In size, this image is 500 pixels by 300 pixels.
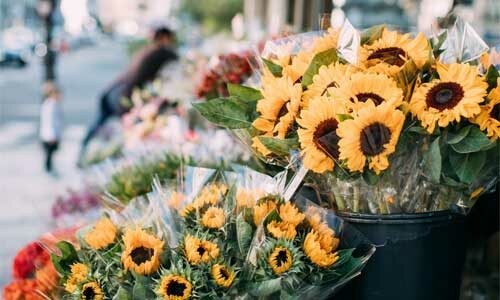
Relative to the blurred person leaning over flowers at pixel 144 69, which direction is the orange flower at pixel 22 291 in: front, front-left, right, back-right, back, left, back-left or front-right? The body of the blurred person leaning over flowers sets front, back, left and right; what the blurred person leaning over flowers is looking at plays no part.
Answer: right

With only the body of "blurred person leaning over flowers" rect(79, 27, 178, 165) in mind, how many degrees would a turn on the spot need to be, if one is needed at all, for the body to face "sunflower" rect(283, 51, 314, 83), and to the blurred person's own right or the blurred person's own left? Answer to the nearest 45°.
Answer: approximately 90° to the blurred person's own right

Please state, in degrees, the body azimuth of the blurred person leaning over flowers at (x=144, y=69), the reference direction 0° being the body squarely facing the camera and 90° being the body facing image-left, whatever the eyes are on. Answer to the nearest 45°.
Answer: approximately 270°

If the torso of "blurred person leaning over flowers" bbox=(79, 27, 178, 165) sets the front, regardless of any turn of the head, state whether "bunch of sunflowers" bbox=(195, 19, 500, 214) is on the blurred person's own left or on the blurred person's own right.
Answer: on the blurred person's own right

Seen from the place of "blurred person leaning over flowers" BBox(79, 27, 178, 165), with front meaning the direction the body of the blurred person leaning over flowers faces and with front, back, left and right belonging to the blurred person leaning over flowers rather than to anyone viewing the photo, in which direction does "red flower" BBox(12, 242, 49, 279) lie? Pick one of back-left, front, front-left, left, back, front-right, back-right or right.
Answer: right
